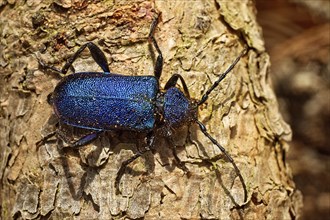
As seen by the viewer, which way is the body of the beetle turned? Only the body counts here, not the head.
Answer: to the viewer's right
